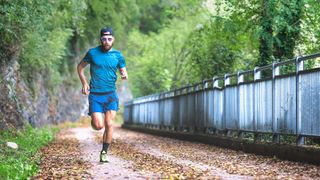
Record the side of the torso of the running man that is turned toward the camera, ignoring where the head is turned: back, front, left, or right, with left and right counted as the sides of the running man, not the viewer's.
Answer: front

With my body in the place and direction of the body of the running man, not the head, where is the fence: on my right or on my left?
on my left
